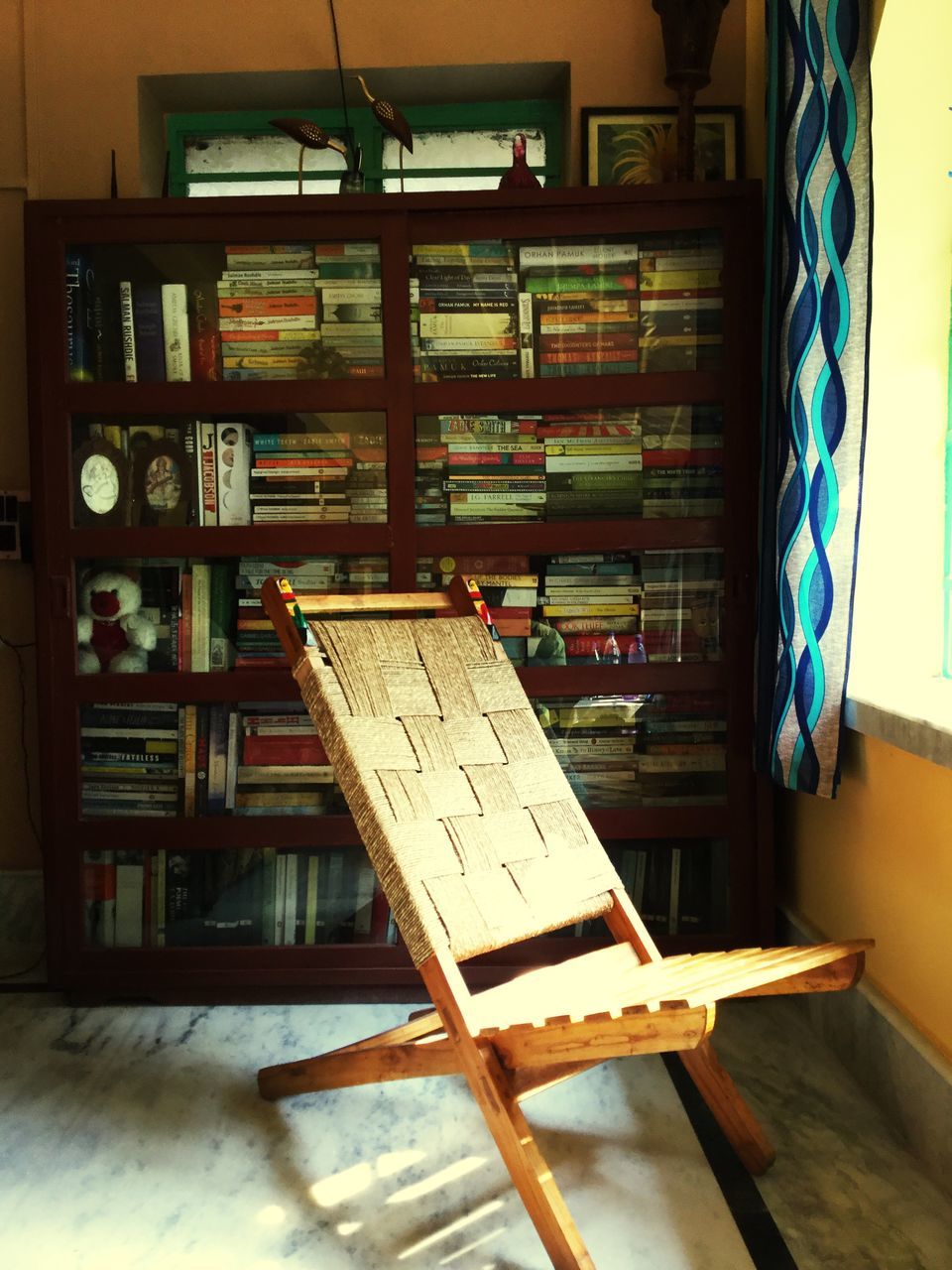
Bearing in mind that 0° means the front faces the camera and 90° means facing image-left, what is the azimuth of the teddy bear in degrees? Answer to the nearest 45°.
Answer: approximately 0°

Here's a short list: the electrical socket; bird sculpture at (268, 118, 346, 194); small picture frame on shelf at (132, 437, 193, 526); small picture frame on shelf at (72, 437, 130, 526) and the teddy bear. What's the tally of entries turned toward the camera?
4
